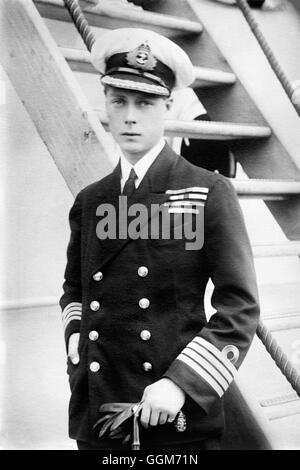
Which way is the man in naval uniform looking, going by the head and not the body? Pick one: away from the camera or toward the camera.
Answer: toward the camera

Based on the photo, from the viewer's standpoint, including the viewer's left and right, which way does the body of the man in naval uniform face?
facing the viewer and to the left of the viewer
